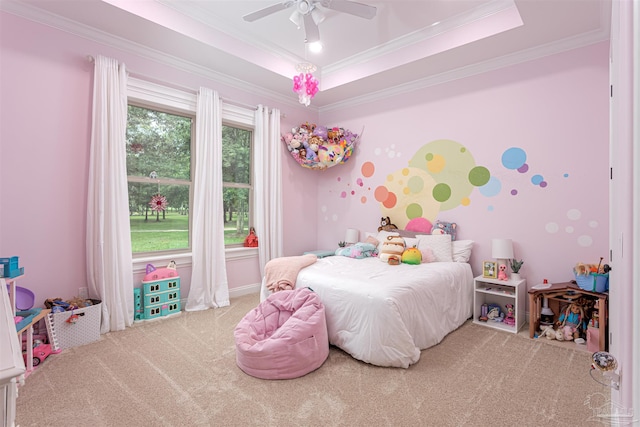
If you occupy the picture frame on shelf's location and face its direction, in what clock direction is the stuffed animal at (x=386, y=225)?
The stuffed animal is roughly at 2 o'clock from the picture frame on shelf.

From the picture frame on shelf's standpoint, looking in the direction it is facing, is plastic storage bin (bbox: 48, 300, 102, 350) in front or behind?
in front

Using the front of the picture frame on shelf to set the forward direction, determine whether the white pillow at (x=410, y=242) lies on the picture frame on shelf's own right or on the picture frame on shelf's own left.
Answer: on the picture frame on shelf's own right

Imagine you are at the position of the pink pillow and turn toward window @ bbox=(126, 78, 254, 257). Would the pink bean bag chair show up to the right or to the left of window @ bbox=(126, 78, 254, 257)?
left

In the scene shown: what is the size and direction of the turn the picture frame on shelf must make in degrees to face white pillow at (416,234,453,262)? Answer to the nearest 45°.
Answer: approximately 45° to its right

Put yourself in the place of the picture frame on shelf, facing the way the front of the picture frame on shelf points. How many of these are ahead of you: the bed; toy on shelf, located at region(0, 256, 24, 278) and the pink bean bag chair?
3

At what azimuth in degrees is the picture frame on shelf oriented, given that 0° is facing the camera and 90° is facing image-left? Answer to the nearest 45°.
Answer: approximately 45°

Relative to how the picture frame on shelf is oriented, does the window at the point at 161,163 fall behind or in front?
in front

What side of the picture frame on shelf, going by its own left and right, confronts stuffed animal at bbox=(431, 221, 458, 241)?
right
